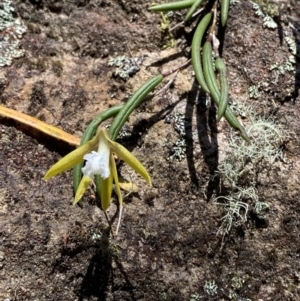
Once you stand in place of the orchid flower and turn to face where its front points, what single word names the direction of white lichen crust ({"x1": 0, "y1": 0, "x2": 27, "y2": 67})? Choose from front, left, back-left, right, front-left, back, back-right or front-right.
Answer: right

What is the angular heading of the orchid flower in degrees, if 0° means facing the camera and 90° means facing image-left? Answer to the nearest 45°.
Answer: approximately 45°
